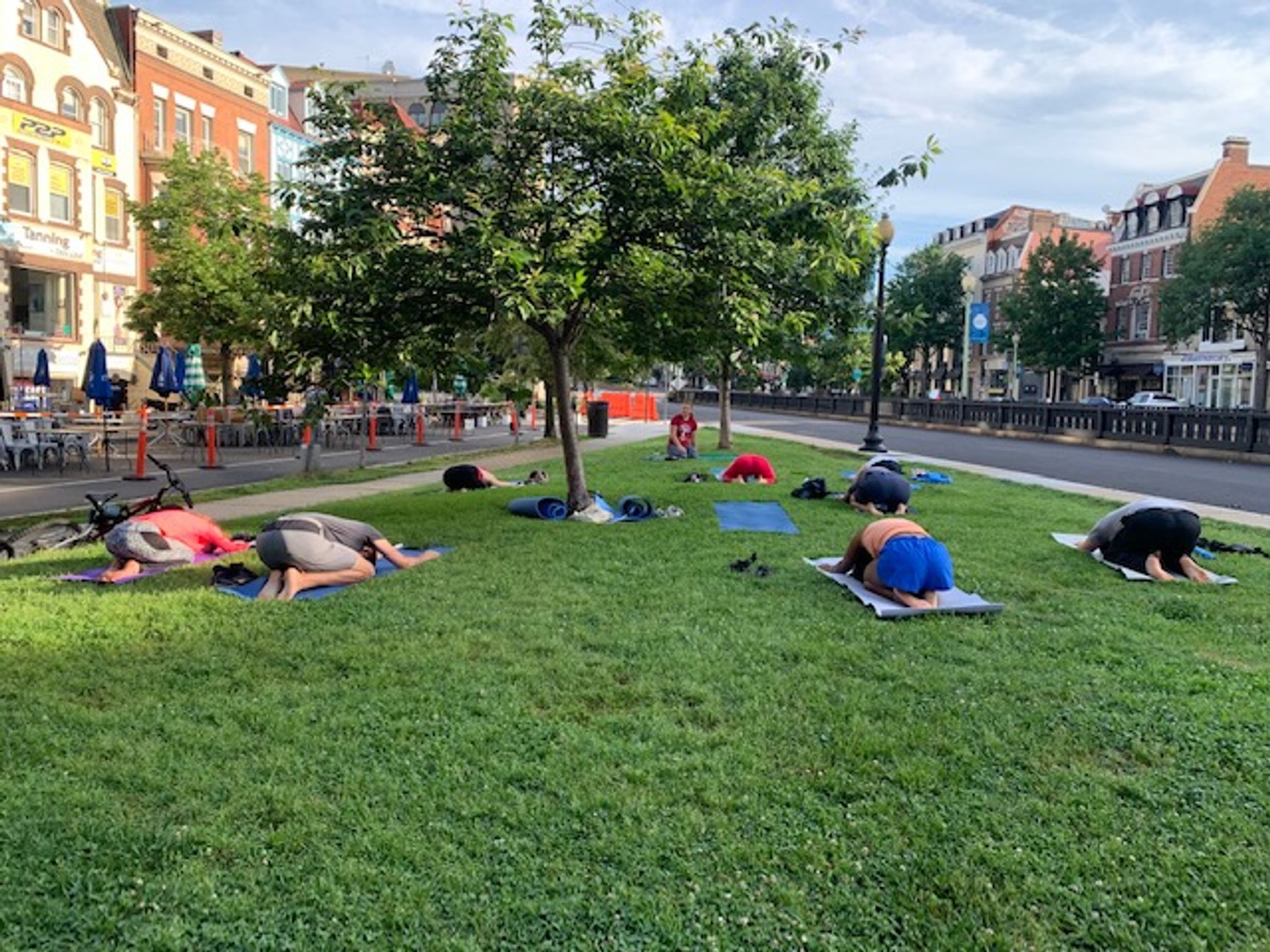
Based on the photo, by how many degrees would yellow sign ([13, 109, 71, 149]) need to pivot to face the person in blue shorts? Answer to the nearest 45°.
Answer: approximately 45° to its right

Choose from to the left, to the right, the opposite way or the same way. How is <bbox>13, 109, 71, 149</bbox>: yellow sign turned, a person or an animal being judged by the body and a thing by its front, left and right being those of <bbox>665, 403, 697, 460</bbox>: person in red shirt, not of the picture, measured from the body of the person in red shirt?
to the left

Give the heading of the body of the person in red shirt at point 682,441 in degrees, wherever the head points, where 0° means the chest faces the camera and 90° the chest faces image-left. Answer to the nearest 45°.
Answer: approximately 0°

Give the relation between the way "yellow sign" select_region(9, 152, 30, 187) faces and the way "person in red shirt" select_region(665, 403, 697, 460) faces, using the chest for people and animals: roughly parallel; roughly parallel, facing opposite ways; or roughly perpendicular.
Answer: roughly perpendicular

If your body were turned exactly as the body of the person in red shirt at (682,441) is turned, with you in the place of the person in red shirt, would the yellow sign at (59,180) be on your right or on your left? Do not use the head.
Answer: on your right

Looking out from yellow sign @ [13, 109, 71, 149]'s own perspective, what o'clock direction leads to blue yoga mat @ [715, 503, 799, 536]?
The blue yoga mat is roughly at 1 o'clock from the yellow sign.

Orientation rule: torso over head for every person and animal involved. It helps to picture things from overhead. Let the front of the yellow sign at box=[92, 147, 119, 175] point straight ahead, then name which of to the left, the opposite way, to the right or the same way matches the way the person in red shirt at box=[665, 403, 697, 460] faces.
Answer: to the right

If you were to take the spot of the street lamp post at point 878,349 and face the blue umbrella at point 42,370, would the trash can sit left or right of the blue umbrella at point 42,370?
right

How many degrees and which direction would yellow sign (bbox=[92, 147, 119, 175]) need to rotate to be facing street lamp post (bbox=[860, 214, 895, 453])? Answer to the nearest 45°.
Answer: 0° — it already faces it
